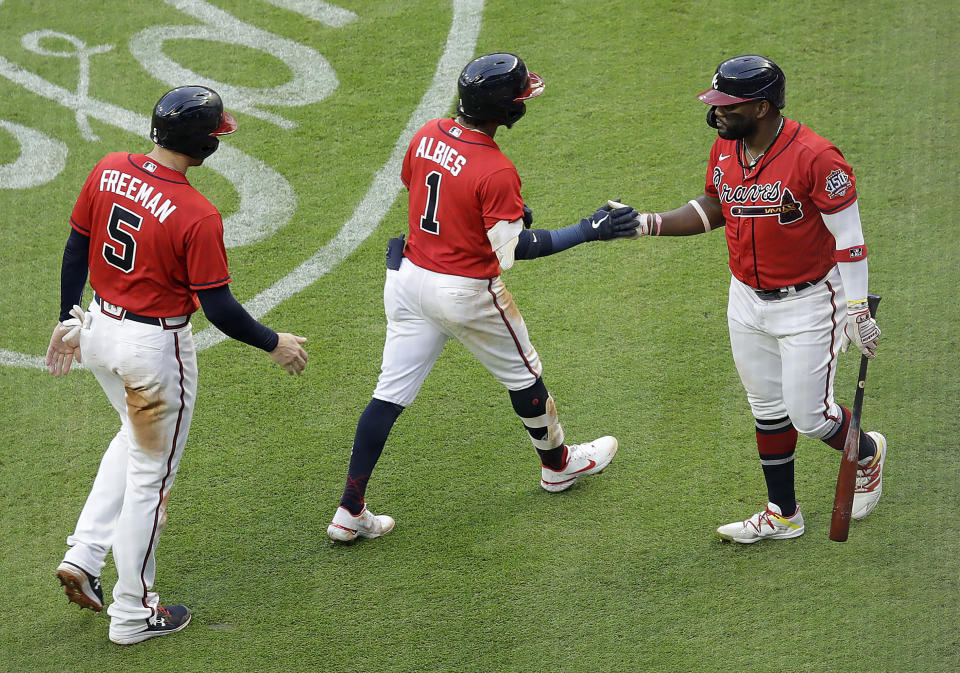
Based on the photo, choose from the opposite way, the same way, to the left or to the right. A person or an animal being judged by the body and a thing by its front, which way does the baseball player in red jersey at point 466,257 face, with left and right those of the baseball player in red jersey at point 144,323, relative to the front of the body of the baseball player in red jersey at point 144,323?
the same way

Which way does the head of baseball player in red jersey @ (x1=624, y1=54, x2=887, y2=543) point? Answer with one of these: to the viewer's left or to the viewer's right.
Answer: to the viewer's left

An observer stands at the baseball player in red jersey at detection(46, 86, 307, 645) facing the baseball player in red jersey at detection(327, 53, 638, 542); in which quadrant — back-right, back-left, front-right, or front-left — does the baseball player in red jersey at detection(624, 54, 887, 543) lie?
front-right

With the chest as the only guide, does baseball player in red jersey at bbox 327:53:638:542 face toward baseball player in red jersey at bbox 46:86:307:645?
no

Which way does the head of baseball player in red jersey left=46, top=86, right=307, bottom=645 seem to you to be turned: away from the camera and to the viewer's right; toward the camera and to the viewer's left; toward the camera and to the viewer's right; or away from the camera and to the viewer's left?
away from the camera and to the viewer's right

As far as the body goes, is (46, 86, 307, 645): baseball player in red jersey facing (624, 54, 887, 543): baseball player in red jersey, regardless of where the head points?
no

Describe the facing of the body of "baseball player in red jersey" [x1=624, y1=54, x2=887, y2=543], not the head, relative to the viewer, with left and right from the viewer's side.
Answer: facing the viewer and to the left of the viewer

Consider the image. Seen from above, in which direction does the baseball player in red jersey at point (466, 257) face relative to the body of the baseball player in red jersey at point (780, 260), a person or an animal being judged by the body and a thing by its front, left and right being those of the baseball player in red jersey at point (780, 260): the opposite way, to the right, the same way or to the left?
the opposite way

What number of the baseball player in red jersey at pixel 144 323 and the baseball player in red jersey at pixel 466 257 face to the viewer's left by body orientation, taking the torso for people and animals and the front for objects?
0

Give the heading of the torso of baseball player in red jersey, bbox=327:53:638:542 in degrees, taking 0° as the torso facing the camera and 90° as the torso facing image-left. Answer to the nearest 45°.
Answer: approximately 225°

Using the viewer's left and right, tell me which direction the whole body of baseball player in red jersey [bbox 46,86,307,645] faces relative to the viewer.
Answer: facing away from the viewer and to the right of the viewer

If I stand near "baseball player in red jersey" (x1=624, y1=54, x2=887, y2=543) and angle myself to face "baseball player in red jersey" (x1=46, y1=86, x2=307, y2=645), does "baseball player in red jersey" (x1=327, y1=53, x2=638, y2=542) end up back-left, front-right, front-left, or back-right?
front-right

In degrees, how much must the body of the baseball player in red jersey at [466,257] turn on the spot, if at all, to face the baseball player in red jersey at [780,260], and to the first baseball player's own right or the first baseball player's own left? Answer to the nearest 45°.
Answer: approximately 45° to the first baseball player's own right
